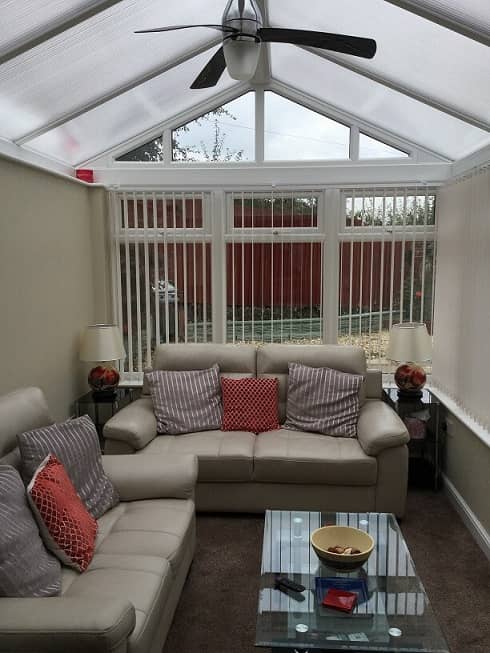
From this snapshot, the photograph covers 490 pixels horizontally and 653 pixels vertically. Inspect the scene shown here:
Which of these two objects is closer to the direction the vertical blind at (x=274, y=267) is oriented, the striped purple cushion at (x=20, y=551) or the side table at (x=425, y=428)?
the striped purple cushion

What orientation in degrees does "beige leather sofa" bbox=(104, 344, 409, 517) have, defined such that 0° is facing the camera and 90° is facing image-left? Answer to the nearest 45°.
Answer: approximately 0°

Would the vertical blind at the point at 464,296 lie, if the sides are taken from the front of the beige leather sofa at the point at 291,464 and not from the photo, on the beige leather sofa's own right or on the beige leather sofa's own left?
on the beige leather sofa's own left

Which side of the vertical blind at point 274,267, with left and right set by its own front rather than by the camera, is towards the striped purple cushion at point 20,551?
front

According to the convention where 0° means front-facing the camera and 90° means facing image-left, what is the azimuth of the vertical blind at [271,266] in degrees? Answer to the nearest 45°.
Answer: approximately 0°

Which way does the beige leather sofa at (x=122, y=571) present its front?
to the viewer's right

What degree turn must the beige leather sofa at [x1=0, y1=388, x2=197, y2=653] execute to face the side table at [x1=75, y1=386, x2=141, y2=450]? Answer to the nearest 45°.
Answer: approximately 90° to its left

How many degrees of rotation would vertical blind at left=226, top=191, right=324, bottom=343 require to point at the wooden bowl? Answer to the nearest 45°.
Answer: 0° — it already faces it
